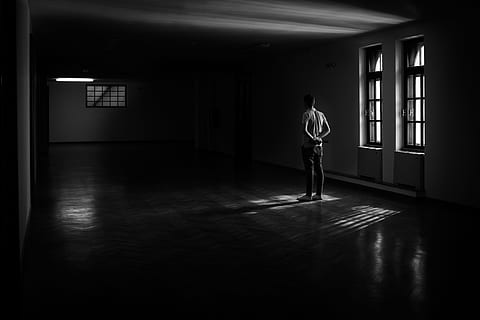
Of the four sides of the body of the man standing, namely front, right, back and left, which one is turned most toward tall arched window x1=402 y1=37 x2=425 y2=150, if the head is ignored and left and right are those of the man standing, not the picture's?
right

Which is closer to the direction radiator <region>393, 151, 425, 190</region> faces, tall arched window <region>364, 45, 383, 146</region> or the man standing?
the man standing

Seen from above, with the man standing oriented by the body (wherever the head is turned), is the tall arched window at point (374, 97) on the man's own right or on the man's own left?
on the man's own right

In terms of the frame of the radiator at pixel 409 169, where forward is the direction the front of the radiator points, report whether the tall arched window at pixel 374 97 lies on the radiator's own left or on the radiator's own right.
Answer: on the radiator's own right

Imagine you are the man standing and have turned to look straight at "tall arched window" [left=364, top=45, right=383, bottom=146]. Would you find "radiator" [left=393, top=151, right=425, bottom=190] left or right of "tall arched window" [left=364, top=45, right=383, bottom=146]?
right

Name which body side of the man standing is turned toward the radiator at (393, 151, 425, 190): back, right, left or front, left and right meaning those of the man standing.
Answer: right

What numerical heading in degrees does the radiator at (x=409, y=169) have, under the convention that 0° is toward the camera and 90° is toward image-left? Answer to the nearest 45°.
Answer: approximately 45°

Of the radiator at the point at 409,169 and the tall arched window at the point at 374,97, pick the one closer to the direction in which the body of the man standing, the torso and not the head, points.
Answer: the tall arched window

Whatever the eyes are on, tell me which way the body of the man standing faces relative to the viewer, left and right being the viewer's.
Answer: facing away from the viewer and to the left of the viewer

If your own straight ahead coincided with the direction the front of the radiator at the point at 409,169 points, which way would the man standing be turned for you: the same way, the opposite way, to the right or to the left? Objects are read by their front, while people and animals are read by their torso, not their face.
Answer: to the right
